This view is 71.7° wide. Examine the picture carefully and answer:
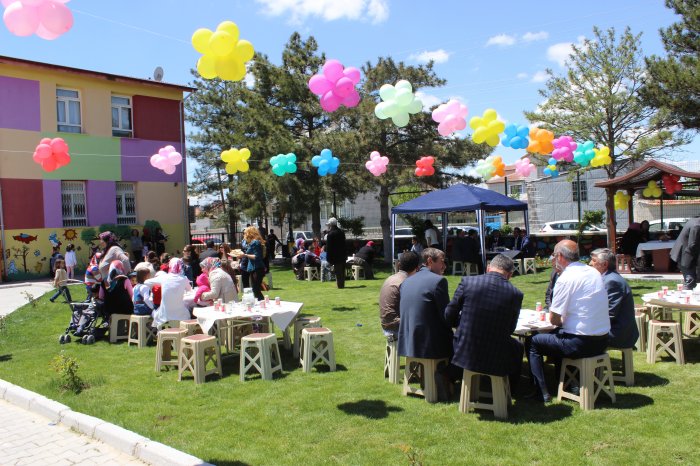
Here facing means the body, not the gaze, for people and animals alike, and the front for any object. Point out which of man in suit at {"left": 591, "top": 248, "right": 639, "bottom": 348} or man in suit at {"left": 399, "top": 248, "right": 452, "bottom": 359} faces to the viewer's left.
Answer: man in suit at {"left": 591, "top": 248, "right": 639, "bottom": 348}

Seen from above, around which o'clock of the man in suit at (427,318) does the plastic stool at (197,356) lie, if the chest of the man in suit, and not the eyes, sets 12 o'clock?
The plastic stool is roughly at 8 o'clock from the man in suit.

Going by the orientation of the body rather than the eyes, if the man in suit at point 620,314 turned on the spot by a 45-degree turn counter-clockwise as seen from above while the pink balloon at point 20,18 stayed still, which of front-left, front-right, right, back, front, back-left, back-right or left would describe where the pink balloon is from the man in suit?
front

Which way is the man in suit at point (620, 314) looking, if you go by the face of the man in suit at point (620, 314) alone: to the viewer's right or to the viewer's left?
to the viewer's left

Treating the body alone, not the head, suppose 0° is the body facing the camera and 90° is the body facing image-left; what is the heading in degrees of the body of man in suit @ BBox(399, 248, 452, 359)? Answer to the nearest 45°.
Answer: approximately 225°

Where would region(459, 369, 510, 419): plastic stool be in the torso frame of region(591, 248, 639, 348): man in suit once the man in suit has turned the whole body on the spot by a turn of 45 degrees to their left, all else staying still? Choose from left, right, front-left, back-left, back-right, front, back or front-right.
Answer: front

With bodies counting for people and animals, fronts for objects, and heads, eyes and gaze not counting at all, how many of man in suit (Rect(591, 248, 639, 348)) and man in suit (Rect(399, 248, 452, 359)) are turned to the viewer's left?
1

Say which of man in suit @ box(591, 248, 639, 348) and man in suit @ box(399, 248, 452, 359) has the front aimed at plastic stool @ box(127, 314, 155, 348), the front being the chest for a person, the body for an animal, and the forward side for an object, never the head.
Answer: man in suit @ box(591, 248, 639, 348)

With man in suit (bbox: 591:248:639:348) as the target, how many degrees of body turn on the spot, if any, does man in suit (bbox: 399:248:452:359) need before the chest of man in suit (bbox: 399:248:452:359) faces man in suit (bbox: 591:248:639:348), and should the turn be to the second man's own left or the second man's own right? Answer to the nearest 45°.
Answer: approximately 45° to the second man's own right

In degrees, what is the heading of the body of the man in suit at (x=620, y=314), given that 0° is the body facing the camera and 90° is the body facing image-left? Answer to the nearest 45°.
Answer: approximately 90°
